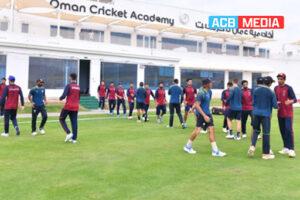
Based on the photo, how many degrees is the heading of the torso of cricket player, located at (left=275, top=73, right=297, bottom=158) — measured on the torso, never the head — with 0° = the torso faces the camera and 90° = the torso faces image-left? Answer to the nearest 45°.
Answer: approximately 45°

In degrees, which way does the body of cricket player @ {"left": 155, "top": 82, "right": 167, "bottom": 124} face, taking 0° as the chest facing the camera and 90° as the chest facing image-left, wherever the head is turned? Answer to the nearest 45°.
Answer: approximately 0°

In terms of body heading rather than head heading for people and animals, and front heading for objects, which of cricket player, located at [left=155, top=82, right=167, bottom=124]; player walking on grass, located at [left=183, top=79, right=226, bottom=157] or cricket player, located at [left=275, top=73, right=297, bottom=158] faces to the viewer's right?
the player walking on grass

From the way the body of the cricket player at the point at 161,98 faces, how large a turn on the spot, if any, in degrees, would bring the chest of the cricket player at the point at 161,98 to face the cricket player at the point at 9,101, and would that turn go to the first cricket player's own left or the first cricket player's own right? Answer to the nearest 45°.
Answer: approximately 45° to the first cricket player's own right

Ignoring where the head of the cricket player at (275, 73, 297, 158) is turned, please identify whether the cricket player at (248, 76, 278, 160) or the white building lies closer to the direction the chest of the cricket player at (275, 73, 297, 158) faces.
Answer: the cricket player

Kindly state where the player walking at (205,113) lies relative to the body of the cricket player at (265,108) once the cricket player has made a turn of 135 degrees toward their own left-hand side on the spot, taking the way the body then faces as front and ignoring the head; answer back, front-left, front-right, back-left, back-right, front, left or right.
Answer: front

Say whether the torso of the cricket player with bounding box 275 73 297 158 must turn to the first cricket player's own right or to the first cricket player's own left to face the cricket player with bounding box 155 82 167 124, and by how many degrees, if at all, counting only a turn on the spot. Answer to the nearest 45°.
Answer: approximately 90° to the first cricket player's own right
